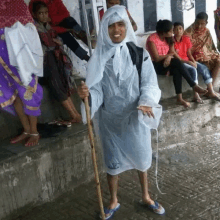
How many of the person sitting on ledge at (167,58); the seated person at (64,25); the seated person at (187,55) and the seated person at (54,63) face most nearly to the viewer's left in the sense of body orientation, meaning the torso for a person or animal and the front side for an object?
0

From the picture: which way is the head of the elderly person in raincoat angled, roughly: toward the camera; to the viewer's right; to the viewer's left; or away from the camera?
toward the camera

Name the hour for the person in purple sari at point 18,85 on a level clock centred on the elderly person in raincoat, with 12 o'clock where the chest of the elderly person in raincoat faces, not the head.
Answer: The person in purple sari is roughly at 4 o'clock from the elderly person in raincoat.

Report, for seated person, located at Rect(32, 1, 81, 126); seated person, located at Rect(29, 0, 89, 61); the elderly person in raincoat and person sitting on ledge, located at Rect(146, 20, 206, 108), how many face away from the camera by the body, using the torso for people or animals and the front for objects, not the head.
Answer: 0

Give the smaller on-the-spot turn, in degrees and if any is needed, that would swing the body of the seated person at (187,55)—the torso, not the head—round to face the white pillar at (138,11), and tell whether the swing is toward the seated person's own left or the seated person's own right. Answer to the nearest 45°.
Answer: approximately 135° to the seated person's own right

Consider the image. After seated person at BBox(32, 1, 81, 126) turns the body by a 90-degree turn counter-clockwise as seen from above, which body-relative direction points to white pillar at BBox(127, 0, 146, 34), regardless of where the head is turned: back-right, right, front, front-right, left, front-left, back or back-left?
front

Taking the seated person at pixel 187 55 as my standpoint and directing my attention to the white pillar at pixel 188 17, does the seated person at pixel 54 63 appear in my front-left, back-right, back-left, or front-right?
back-left

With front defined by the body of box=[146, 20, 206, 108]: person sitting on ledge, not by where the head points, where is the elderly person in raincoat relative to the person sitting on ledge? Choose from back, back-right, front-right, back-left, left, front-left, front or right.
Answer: front-right

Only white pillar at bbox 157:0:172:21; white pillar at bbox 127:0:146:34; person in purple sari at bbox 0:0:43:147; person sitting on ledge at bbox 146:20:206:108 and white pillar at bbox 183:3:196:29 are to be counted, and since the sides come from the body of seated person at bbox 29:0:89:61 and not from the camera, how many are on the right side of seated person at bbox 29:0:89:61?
1

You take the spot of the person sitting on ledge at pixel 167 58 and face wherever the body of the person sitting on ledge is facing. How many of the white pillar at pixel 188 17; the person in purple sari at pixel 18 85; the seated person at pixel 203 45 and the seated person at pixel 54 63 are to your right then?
2

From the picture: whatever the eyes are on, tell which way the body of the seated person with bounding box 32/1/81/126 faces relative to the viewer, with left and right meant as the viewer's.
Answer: facing the viewer and to the right of the viewer

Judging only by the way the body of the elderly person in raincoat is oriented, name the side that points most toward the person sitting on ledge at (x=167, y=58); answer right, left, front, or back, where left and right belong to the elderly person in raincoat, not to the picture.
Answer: back

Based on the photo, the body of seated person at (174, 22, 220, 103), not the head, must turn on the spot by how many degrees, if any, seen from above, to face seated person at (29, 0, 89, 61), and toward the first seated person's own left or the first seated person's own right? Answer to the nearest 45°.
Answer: approximately 90° to the first seated person's own right

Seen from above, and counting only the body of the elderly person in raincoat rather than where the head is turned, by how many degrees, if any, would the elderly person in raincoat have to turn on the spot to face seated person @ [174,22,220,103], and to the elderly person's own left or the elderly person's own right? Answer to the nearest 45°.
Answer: approximately 135° to the elderly person's own left
